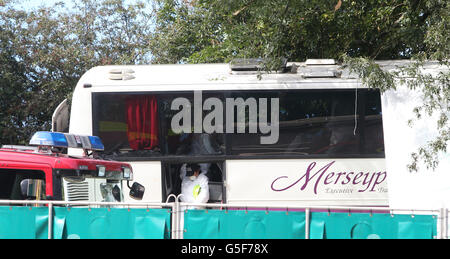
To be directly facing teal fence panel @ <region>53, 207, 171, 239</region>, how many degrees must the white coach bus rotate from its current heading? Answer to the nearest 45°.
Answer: approximately 45° to its left

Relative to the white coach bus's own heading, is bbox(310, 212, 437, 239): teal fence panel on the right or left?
on its left

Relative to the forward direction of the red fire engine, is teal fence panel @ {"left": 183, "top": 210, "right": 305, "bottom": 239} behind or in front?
in front

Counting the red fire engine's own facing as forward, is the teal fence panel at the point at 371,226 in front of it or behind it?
in front

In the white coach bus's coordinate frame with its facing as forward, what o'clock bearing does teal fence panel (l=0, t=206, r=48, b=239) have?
The teal fence panel is roughly at 10 o'clock from the white coach bus.

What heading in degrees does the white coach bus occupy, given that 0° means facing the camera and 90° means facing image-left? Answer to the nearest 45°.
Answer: approximately 90°

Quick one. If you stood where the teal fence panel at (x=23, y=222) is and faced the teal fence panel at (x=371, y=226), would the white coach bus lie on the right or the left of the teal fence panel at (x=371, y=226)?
left

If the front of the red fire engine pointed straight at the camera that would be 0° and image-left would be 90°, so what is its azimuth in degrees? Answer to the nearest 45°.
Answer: approximately 315°
